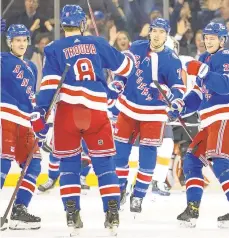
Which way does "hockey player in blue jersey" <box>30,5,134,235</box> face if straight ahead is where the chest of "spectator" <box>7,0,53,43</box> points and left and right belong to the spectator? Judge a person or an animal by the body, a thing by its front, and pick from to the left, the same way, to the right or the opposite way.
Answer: the opposite way

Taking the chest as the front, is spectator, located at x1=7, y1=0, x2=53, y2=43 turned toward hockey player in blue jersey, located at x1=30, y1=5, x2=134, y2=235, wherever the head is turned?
yes

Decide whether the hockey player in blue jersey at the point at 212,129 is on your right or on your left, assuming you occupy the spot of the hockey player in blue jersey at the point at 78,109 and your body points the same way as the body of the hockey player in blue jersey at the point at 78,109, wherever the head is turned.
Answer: on your right

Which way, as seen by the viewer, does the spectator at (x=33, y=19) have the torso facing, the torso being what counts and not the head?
toward the camera

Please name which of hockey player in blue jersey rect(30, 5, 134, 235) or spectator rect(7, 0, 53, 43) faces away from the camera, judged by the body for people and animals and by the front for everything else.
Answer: the hockey player in blue jersey

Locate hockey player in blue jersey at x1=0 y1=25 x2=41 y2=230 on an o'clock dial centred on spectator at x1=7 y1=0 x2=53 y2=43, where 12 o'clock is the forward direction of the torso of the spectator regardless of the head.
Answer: The hockey player in blue jersey is roughly at 12 o'clock from the spectator.

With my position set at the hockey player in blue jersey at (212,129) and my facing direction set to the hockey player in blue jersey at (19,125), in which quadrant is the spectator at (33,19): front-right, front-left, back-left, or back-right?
front-right

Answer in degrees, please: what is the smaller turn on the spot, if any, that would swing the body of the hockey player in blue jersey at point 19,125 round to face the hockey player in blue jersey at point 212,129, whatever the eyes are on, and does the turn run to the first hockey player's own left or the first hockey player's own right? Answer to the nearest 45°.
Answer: approximately 45° to the first hockey player's own left

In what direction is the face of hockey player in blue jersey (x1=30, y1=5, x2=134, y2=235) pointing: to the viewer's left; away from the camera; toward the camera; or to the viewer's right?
away from the camera

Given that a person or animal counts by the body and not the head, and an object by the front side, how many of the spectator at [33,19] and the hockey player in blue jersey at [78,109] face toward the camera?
1

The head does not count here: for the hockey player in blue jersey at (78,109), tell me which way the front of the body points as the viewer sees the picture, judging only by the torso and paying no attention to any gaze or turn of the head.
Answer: away from the camera

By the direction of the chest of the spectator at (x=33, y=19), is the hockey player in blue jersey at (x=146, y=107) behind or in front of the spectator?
in front
